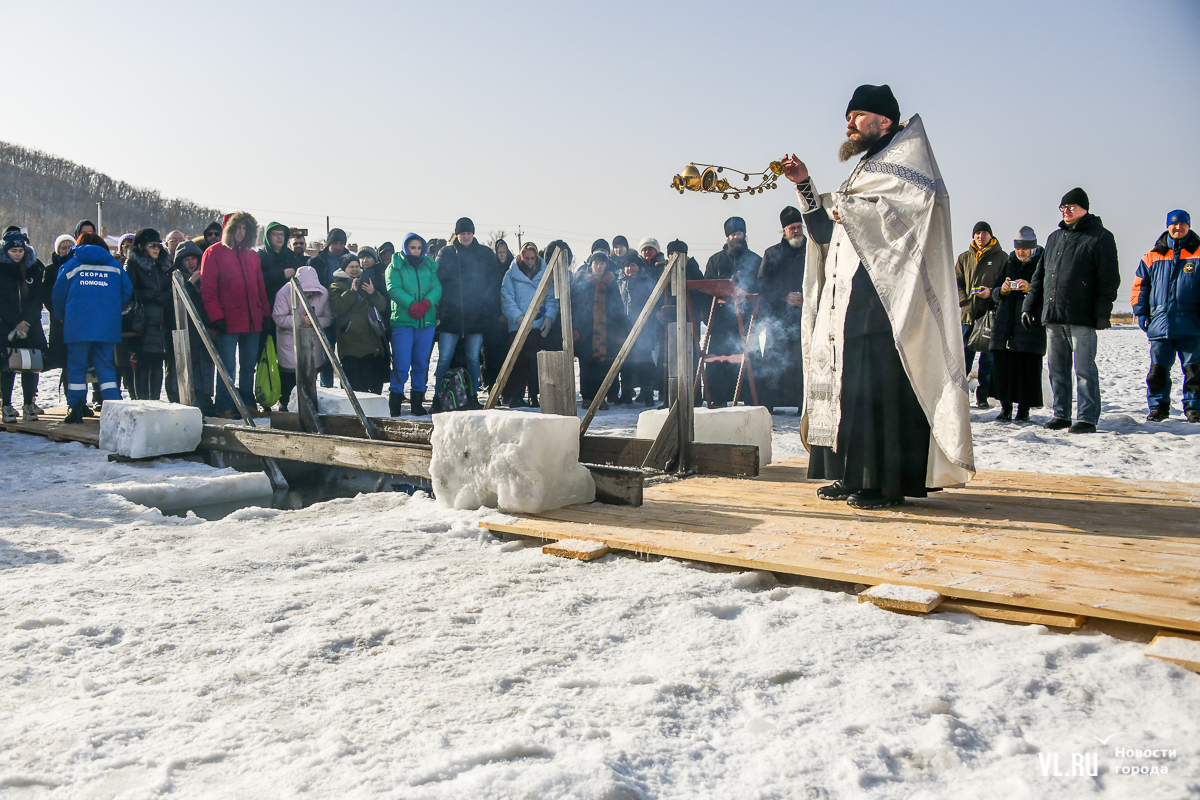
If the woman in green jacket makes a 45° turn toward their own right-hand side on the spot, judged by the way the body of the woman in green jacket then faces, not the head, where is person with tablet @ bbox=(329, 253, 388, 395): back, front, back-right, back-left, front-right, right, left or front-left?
right

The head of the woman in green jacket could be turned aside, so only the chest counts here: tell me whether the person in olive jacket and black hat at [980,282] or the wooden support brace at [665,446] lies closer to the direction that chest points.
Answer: the wooden support brace

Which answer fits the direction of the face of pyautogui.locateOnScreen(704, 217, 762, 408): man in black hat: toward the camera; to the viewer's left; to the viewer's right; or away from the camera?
toward the camera

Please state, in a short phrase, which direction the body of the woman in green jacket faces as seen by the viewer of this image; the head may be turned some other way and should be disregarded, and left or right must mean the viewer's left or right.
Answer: facing the viewer

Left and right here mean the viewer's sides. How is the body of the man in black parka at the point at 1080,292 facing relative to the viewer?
facing the viewer and to the left of the viewer

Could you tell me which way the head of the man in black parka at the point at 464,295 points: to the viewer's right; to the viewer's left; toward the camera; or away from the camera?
toward the camera

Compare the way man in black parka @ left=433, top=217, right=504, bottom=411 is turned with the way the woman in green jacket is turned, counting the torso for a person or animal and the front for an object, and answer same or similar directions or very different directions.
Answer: same or similar directions

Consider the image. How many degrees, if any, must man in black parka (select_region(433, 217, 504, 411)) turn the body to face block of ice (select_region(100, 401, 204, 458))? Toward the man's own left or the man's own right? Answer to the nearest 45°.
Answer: approximately 45° to the man's own right

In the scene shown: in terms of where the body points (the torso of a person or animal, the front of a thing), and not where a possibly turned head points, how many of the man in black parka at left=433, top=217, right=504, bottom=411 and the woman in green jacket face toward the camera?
2

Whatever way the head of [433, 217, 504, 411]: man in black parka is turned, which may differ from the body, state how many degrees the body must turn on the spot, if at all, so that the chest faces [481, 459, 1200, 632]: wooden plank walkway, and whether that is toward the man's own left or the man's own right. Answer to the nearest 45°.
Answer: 0° — they already face it

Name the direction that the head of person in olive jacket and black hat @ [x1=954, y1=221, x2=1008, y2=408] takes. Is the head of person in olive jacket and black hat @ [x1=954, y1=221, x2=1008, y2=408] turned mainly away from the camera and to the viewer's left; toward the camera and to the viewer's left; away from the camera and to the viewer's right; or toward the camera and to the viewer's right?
toward the camera and to the viewer's left

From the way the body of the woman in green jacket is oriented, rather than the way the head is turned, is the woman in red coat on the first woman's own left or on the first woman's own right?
on the first woman's own right

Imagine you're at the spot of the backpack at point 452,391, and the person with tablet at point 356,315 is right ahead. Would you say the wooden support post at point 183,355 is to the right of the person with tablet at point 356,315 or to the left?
left
